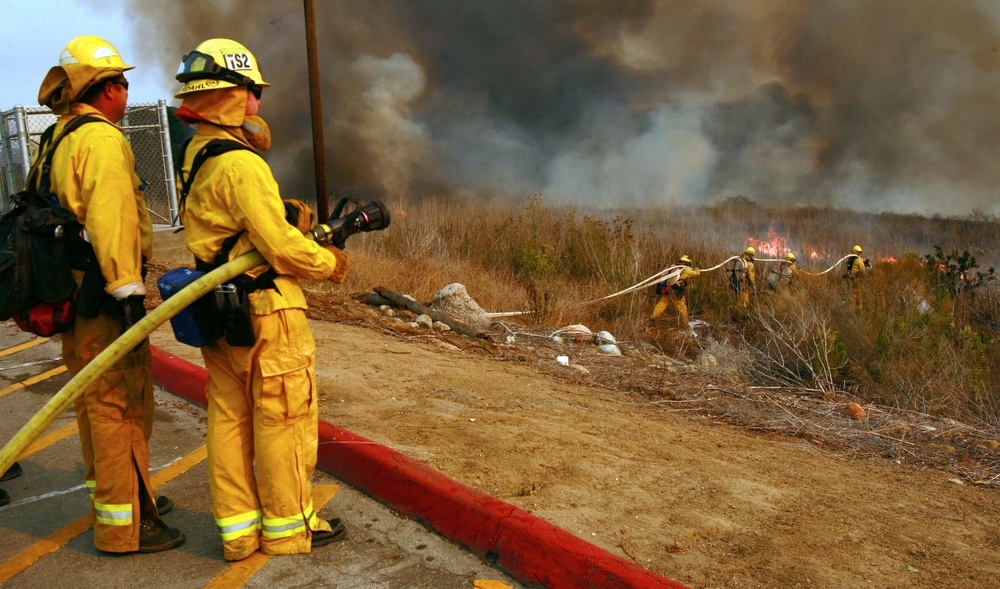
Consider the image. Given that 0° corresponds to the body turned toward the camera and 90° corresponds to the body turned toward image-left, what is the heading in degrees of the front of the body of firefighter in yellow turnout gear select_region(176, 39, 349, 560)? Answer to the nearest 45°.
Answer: approximately 225°

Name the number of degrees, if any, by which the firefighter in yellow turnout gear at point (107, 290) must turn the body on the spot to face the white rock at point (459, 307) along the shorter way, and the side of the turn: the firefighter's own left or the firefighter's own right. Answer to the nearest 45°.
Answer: approximately 45° to the firefighter's own left

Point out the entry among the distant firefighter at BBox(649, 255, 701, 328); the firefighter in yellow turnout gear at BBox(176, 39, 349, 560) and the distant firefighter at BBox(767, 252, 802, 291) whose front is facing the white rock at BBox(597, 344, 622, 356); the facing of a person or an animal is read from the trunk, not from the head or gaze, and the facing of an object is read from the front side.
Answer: the firefighter in yellow turnout gear

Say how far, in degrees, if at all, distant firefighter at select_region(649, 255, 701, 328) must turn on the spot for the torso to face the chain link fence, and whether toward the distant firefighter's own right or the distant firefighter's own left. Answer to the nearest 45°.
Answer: approximately 180°

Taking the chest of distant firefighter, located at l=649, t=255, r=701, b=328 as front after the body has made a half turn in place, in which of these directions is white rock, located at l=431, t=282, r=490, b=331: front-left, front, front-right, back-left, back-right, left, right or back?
front

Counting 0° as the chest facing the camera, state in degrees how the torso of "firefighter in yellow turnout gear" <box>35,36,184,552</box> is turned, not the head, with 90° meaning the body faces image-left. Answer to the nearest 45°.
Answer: approximately 270°

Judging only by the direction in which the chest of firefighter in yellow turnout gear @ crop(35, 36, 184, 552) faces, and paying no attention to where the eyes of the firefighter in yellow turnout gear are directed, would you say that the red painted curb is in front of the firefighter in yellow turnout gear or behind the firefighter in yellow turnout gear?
in front

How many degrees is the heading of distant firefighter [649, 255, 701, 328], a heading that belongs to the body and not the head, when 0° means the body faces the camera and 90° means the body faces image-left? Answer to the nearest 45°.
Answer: approximately 225°

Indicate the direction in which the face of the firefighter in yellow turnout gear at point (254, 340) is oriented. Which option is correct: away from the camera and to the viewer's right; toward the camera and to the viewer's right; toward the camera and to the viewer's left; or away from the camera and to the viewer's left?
away from the camera and to the viewer's right
